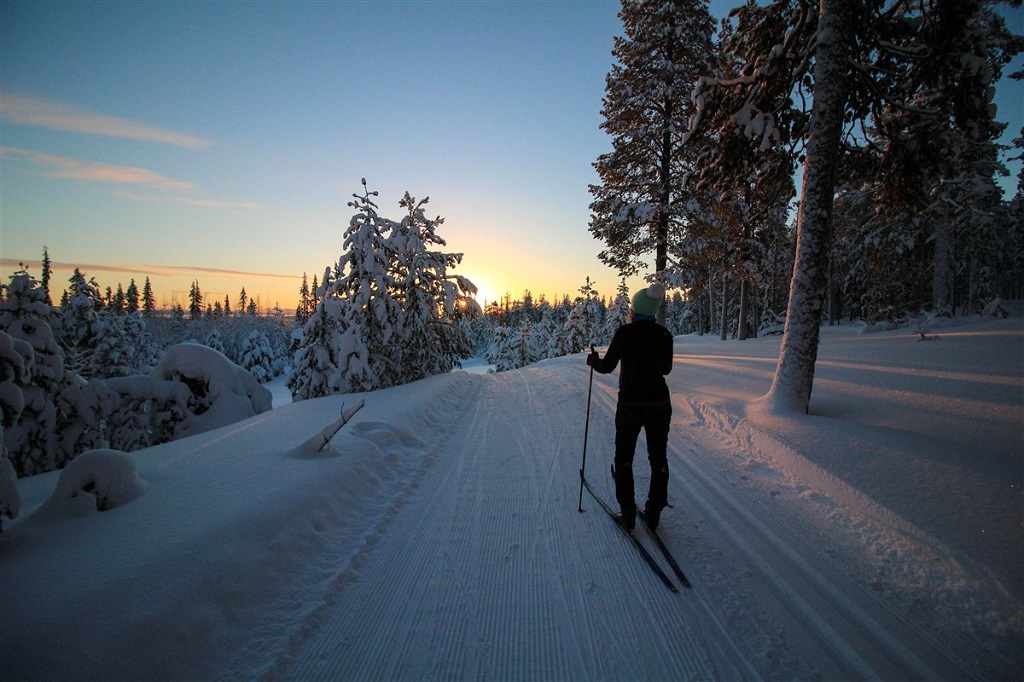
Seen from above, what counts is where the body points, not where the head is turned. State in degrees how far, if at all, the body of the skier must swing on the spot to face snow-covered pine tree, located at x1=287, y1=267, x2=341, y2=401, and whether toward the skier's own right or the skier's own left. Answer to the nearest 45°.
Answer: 0° — they already face it

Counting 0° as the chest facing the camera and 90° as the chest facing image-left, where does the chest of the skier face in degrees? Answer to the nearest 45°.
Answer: approximately 135°

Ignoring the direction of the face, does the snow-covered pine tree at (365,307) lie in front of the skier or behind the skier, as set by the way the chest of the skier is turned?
in front

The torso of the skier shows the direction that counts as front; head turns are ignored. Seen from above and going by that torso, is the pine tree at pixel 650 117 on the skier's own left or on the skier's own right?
on the skier's own right

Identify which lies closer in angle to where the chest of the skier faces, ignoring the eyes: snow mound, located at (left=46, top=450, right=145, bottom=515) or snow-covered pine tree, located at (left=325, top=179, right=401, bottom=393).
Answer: the snow-covered pine tree

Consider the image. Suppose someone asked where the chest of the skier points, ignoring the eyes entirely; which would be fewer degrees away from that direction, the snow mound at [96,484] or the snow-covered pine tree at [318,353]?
the snow-covered pine tree

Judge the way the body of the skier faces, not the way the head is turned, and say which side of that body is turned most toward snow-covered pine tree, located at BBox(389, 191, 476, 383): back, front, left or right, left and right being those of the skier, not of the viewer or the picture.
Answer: front

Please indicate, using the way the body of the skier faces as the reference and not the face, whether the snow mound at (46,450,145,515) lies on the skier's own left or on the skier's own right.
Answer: on the skier's own left

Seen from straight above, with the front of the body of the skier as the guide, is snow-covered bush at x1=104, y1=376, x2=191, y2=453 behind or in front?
in front

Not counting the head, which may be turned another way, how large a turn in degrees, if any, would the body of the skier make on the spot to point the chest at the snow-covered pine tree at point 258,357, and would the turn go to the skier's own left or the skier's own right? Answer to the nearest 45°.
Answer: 0° — they already face it
